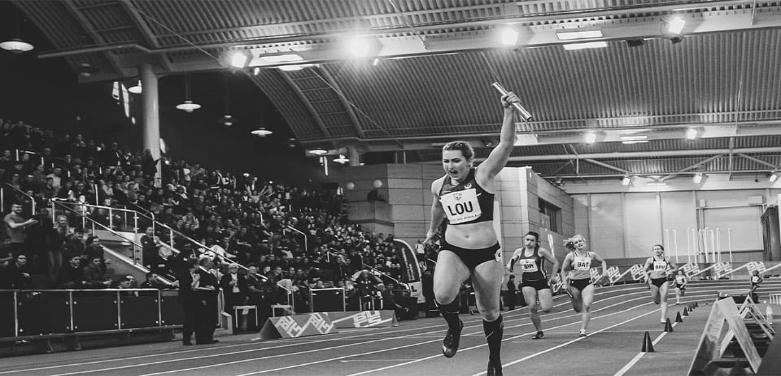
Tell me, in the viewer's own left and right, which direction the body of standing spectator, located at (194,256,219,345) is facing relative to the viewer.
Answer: facing to the right of the viewer

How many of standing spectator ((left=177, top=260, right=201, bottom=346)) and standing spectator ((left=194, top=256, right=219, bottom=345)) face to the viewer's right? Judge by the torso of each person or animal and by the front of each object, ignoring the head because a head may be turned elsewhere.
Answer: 2

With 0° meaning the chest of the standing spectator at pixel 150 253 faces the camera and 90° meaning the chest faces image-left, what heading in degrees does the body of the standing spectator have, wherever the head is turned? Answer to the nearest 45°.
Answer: approximately 315°

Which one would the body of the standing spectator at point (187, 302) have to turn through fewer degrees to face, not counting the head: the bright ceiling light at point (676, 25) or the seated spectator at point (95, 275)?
the bright ceiling light

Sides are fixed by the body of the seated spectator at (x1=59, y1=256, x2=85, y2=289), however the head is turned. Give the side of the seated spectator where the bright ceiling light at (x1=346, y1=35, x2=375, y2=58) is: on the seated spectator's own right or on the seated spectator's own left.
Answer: on the seated spectator's own left

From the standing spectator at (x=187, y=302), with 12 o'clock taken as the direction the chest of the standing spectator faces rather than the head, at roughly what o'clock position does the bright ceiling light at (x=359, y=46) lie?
The bright ceiling light is roughly at 10 o'clock from the standing spectator.

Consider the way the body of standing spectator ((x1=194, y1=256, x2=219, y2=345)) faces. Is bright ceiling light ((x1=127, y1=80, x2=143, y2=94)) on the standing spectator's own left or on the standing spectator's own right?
on the standing spectator's own left
